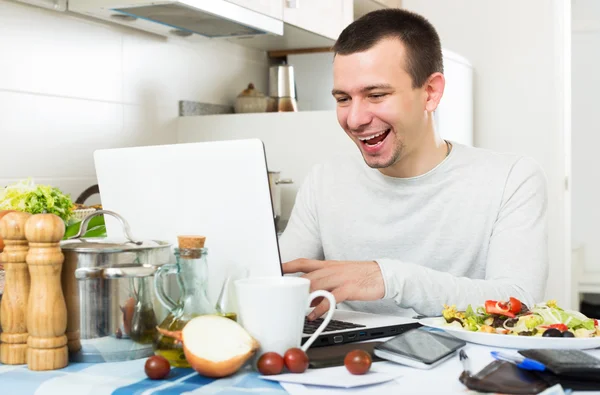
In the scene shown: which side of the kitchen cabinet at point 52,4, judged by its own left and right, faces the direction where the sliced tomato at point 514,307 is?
front

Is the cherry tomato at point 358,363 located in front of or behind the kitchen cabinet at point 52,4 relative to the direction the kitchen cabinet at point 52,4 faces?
in front

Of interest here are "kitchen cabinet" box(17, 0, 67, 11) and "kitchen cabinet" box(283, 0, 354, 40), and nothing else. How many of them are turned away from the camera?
0

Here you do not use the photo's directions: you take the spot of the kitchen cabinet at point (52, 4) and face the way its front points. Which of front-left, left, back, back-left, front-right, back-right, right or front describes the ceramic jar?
left

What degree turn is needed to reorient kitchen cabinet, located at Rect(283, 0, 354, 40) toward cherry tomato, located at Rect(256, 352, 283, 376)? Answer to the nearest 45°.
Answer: approximately 45° to its right

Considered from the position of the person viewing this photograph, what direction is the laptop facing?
facing away from the viewer and to the right of the viewer

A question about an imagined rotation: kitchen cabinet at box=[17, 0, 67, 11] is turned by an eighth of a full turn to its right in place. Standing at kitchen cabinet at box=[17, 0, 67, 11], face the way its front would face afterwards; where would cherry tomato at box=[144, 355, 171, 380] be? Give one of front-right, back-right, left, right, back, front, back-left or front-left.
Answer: front

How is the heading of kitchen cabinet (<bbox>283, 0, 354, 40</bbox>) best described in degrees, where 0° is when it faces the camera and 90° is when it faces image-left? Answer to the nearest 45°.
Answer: approximately 315°

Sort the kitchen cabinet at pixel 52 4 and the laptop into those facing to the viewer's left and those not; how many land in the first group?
0

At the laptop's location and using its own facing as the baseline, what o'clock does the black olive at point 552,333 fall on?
The black olive is roughly at 2 o'clock from the laptop.

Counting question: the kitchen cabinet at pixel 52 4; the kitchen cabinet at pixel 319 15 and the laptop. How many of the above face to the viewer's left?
0

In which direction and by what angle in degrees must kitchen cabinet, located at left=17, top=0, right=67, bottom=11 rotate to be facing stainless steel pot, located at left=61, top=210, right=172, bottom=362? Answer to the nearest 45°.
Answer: approximately 45° to its right
